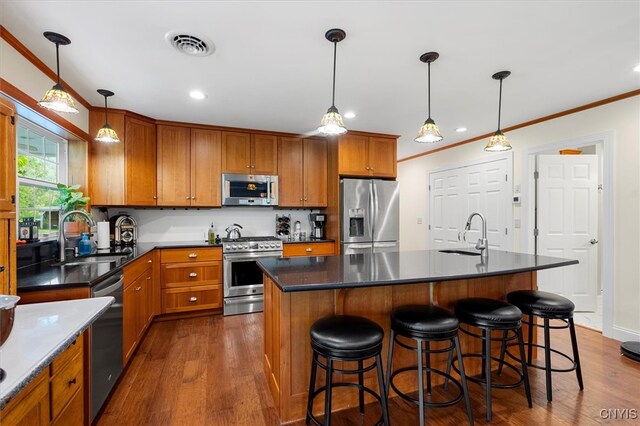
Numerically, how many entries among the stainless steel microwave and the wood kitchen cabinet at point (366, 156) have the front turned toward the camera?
2

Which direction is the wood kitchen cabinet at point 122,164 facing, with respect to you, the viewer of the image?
facing the viewer and to the right of the viewer

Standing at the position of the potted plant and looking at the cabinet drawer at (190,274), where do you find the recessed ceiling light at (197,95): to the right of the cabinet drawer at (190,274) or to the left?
right

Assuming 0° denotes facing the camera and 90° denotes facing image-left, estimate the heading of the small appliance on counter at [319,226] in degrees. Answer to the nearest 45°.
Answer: approximately 0°

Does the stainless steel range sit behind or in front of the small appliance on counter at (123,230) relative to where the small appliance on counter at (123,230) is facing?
in front

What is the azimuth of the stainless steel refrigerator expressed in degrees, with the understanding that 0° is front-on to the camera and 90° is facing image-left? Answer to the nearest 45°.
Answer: approximately 315°

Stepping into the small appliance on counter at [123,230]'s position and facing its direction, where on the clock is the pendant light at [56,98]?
The pendant light is roughly at 2 o'clock from the small appliance on counter.
